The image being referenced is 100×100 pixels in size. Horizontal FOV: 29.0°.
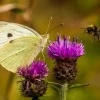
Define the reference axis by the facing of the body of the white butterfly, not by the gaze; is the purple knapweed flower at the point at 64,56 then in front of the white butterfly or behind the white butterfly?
in front

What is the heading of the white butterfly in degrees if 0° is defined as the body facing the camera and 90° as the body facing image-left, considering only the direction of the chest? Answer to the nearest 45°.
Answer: approximately 270°
